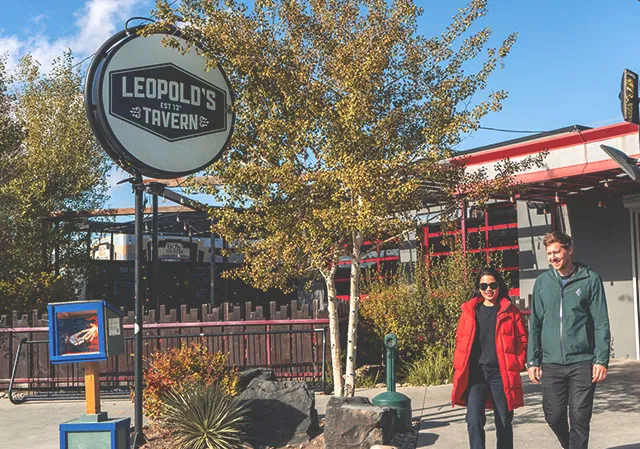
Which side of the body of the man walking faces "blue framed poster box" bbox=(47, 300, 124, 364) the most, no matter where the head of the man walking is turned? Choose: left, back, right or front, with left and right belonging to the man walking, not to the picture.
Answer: right

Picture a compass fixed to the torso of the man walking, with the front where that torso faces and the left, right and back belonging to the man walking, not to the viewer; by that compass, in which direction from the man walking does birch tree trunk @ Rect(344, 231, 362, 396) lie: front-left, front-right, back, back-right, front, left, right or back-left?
back-right

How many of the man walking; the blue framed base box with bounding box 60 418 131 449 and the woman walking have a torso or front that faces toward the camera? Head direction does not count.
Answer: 3

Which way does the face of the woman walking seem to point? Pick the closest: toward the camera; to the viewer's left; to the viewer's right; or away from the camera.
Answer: toward the camera

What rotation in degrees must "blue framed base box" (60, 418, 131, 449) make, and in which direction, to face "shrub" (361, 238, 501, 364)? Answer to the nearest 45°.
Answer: approximately 135° to its left

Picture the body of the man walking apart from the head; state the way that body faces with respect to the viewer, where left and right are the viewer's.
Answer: facing the viewer

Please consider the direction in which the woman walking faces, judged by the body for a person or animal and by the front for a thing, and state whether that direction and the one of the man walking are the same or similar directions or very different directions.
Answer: same or similar directions

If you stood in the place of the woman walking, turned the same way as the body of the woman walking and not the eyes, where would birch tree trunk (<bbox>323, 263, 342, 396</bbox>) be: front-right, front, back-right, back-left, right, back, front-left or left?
back-right

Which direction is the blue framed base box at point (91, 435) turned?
toward the camera

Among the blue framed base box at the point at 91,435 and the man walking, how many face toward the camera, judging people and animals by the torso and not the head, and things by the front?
2

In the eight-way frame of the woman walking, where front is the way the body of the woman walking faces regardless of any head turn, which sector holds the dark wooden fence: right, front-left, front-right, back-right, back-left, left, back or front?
back-right
